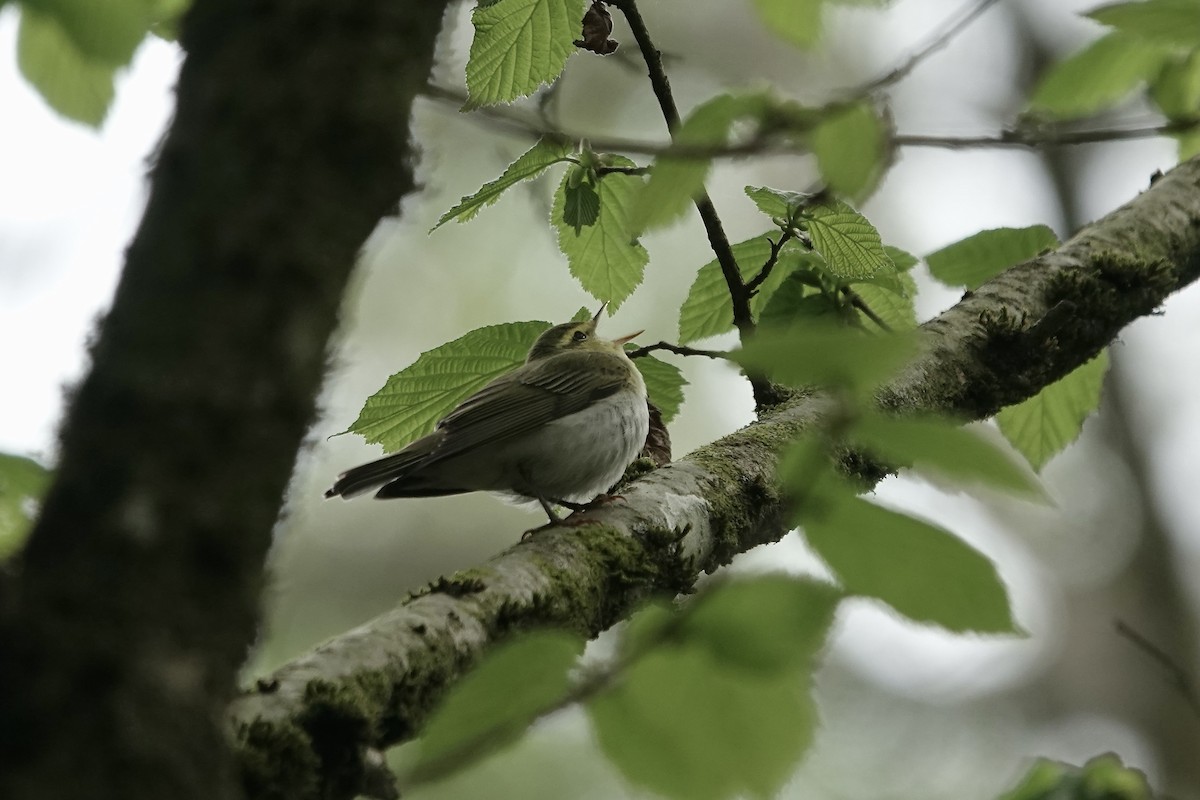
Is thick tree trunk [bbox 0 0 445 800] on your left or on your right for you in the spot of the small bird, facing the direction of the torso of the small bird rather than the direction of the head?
on your right

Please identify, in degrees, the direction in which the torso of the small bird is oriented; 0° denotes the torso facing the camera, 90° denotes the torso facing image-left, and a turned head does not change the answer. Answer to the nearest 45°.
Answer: approximately 270°
